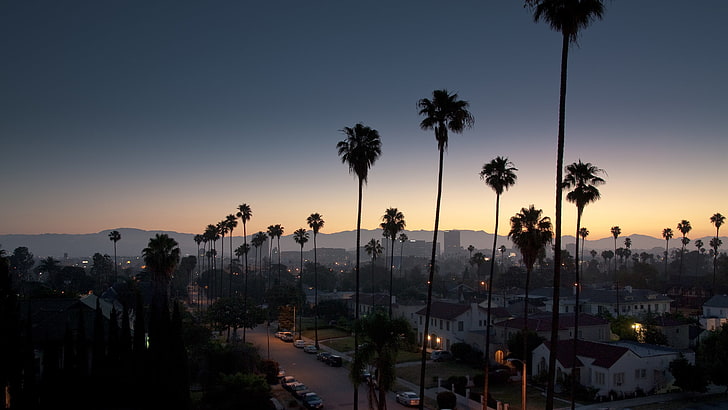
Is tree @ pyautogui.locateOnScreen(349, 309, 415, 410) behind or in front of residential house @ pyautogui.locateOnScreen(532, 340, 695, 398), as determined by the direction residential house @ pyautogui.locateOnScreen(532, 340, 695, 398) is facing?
in front

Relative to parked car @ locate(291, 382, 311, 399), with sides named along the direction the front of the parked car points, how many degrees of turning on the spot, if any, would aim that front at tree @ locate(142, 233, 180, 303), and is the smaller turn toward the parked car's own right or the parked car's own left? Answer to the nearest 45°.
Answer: approximately 135° to the parked car's own right

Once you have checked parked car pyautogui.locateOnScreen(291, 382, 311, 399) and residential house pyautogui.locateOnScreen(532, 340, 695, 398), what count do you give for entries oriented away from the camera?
0

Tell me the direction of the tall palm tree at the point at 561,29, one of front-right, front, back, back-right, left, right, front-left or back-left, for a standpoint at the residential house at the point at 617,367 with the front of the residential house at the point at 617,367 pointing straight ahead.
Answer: front-left

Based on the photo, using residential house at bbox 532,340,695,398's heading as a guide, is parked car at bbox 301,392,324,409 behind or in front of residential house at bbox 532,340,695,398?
in front

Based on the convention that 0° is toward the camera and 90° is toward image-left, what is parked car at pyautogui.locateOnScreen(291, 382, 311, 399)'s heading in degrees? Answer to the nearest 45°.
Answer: approximately 315°

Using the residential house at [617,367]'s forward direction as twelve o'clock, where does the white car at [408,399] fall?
The white car is roughly at 12 o'clock from the residential house.

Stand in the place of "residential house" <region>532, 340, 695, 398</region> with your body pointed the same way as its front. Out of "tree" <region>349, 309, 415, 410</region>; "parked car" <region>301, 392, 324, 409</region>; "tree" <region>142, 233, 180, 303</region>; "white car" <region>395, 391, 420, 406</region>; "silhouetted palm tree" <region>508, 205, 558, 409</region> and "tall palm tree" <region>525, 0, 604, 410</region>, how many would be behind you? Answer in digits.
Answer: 0

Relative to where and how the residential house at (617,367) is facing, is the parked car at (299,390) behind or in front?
in front

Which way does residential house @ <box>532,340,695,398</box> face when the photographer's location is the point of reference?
facing the viewer and to the left of the viewer
